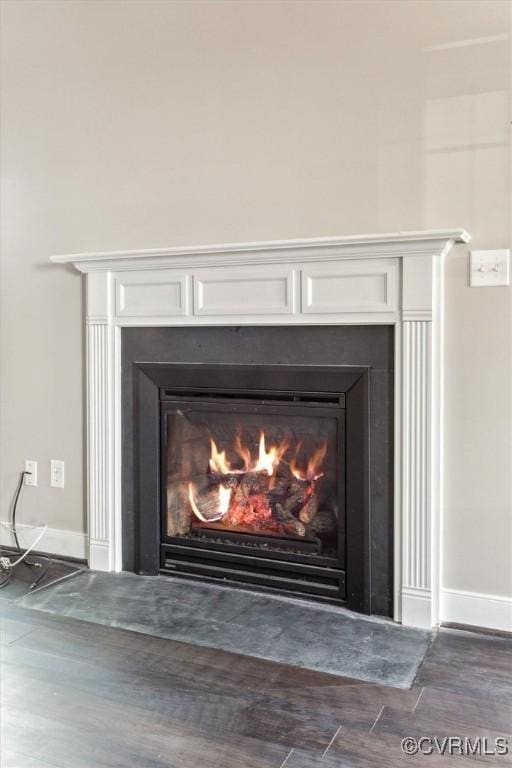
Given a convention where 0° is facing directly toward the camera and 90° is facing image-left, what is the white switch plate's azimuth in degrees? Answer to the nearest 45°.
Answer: approximately 0°

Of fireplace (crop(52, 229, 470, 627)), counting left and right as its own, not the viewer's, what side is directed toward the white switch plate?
left

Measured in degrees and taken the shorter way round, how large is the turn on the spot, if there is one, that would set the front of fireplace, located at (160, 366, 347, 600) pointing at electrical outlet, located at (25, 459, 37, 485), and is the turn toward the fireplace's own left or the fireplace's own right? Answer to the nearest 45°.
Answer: approximately 90° to the fireplace's own right

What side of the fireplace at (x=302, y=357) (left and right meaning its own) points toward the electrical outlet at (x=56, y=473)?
right

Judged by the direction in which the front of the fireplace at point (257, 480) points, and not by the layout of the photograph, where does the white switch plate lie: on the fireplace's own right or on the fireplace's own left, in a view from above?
on the fireplace's own left

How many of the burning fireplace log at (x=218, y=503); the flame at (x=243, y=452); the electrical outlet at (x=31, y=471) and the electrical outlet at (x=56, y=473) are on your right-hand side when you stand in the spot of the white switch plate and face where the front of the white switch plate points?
4

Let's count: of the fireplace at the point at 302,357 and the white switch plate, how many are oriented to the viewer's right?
0

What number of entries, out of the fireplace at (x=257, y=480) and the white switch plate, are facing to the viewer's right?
0
